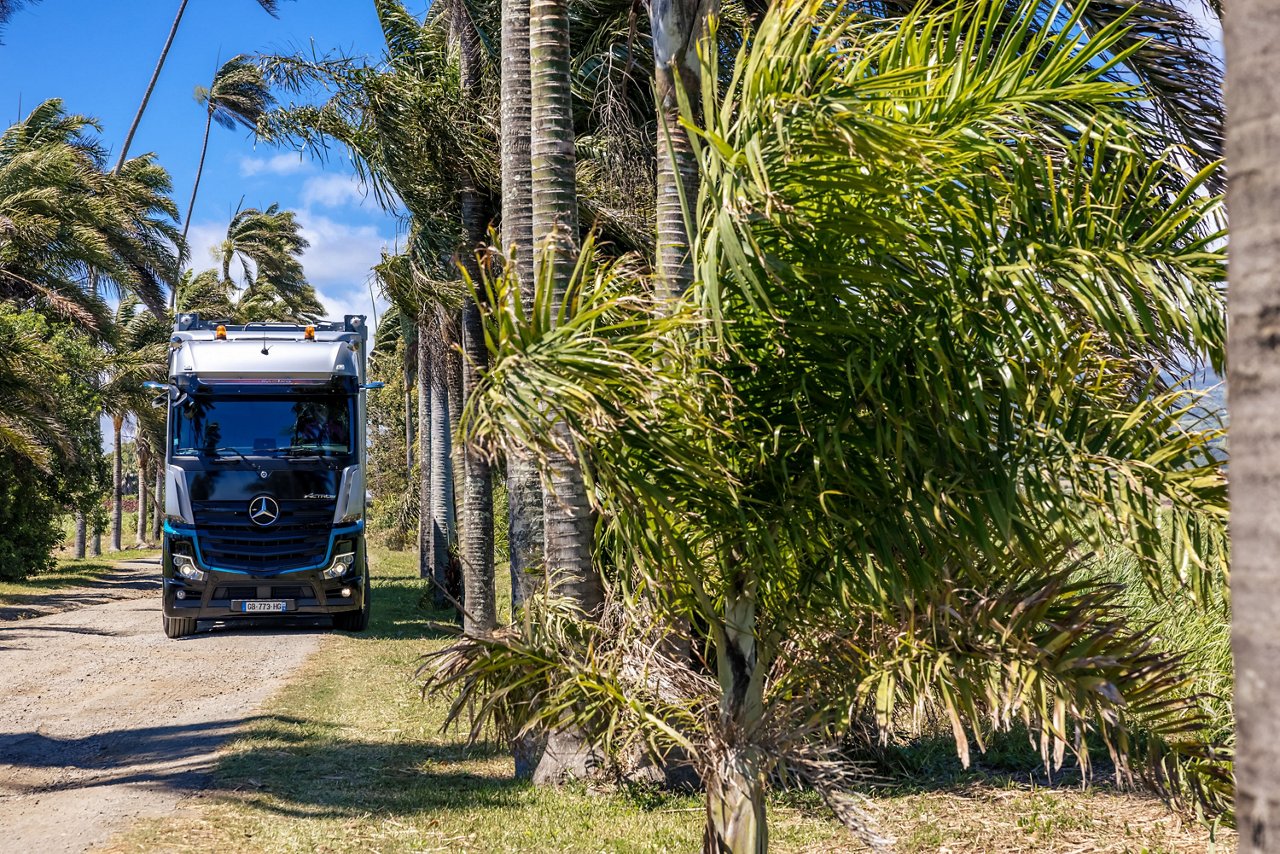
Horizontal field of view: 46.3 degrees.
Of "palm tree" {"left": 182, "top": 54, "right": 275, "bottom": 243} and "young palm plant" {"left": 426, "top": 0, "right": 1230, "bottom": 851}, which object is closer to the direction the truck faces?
the young palm plant

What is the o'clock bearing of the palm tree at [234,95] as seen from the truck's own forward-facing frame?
The palm tree is roughly at 6 o'clock from the truck.

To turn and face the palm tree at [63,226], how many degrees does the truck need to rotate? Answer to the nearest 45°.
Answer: approximately 180°

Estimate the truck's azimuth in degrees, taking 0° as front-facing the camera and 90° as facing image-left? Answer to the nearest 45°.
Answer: approximately 0°

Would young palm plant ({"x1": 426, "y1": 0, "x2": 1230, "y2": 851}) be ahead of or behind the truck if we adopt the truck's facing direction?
ahead

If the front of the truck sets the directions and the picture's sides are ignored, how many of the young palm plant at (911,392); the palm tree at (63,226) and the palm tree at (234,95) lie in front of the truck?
1
